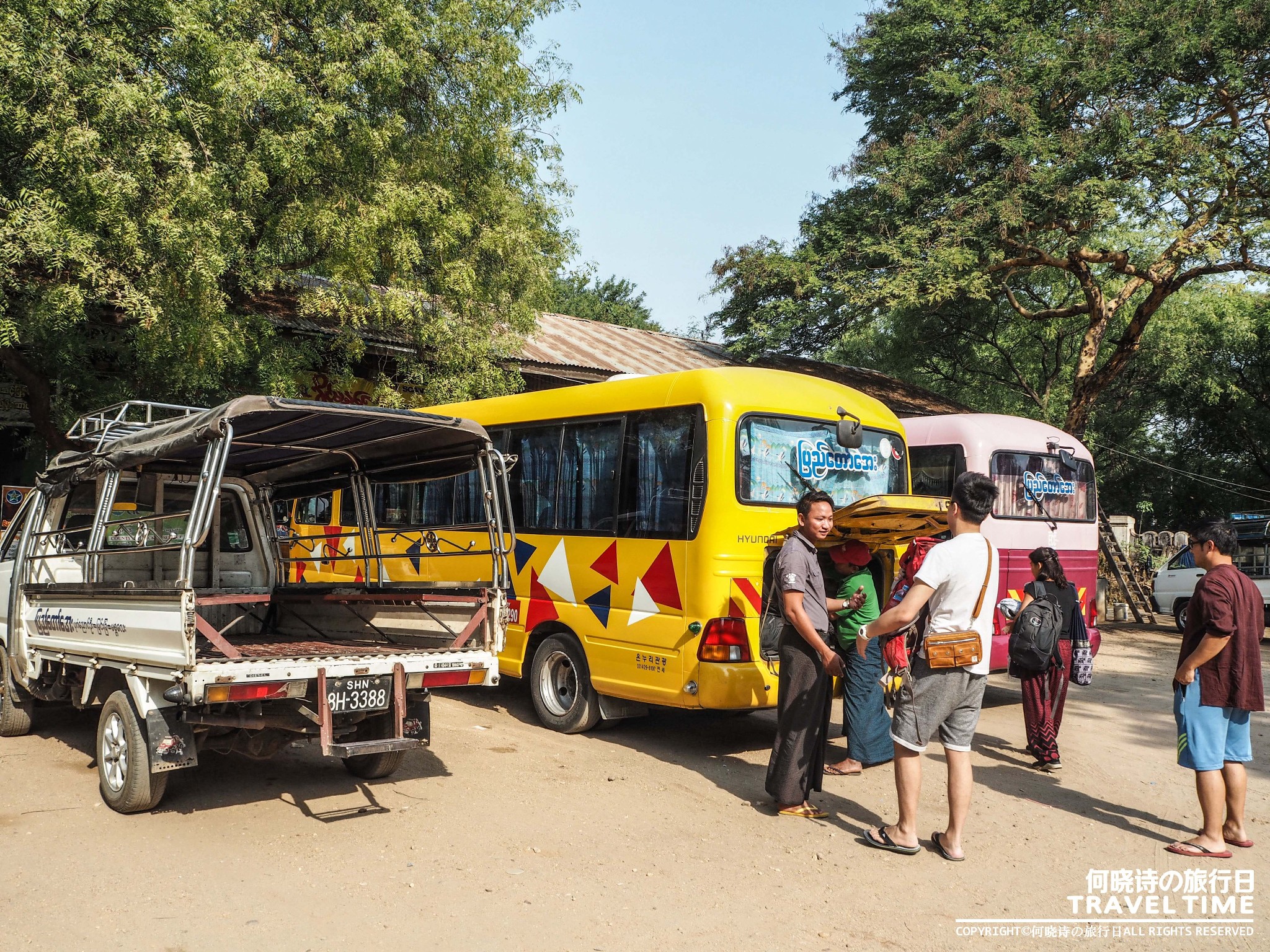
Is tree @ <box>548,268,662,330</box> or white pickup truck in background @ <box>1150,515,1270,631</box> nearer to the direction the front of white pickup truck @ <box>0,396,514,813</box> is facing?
the tree

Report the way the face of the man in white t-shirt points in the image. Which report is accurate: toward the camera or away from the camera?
away from the camera

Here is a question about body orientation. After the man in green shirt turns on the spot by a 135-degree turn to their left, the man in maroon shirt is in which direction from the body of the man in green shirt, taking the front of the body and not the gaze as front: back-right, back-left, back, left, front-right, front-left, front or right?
front

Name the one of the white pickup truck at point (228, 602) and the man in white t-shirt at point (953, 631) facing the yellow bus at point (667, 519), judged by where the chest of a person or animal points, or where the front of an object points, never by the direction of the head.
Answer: the man in white t-shirt

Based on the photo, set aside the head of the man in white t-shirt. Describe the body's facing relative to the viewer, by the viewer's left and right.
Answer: facing away from the viewer and to the left of the viewer

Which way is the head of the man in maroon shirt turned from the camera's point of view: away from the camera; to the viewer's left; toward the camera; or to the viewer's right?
to the viewer's left

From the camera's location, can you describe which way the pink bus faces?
facing away from the viewer and to the left of the viewer

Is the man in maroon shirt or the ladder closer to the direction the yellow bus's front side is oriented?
the ladder

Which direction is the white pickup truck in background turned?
to the viewer's left

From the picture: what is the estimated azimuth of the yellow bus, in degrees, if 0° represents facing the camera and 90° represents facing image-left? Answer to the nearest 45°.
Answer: approximately 135°

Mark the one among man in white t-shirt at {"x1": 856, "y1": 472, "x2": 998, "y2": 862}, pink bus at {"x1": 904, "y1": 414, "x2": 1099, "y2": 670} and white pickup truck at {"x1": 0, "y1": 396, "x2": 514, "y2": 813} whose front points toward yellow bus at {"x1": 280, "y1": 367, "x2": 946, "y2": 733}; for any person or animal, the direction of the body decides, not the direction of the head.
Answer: the man in white t-shirt
